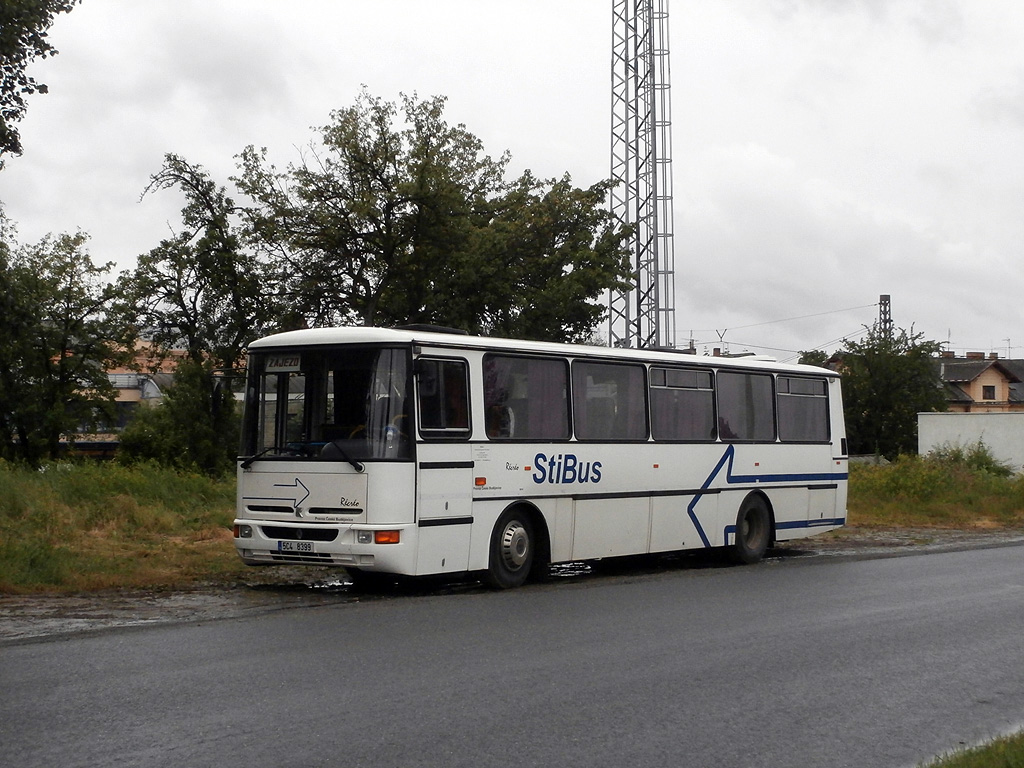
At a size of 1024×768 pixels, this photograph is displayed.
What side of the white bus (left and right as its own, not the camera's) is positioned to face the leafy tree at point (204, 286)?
right

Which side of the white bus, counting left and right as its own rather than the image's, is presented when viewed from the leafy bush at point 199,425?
right

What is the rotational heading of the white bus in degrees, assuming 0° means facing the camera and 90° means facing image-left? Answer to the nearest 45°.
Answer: approximately 45°

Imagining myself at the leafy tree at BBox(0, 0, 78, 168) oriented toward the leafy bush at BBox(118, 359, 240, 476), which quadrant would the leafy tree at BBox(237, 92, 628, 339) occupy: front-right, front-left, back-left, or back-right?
front-right

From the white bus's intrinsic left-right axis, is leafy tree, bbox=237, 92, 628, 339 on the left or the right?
on its right

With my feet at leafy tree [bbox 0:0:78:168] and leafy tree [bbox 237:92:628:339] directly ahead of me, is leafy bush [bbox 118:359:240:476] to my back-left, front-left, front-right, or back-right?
front-left

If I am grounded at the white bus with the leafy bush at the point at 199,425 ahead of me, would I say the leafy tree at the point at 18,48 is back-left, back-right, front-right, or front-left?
front-left
